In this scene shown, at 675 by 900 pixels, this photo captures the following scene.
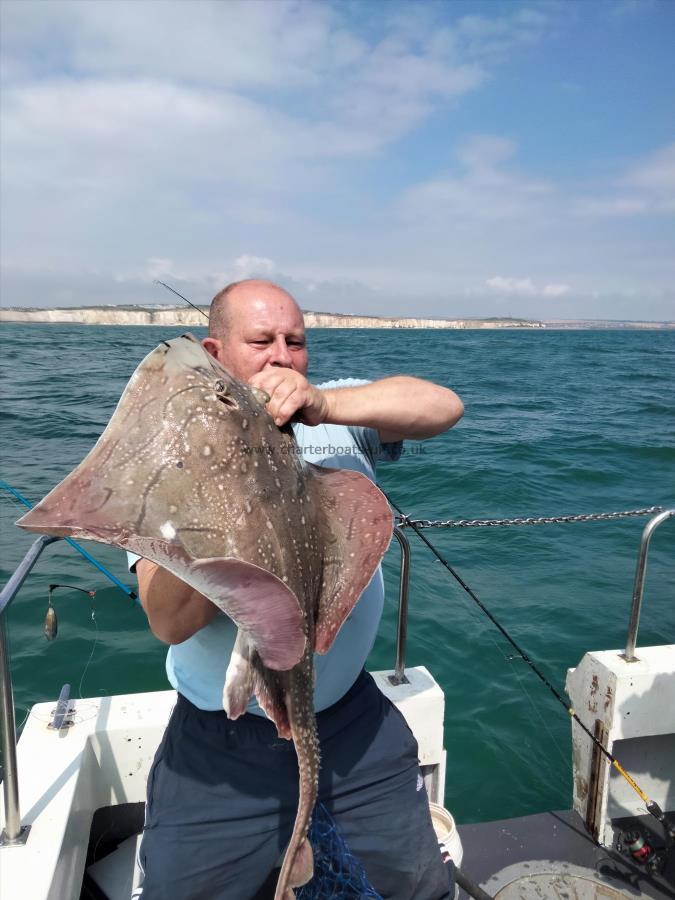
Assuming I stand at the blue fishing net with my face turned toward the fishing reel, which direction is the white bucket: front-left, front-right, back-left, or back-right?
front-left

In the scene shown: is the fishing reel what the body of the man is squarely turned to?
no

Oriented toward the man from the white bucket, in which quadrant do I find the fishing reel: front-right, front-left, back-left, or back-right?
back-left

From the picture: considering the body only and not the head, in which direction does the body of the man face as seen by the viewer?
toward the camera

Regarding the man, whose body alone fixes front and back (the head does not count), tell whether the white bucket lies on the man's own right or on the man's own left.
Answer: on the man's own left
